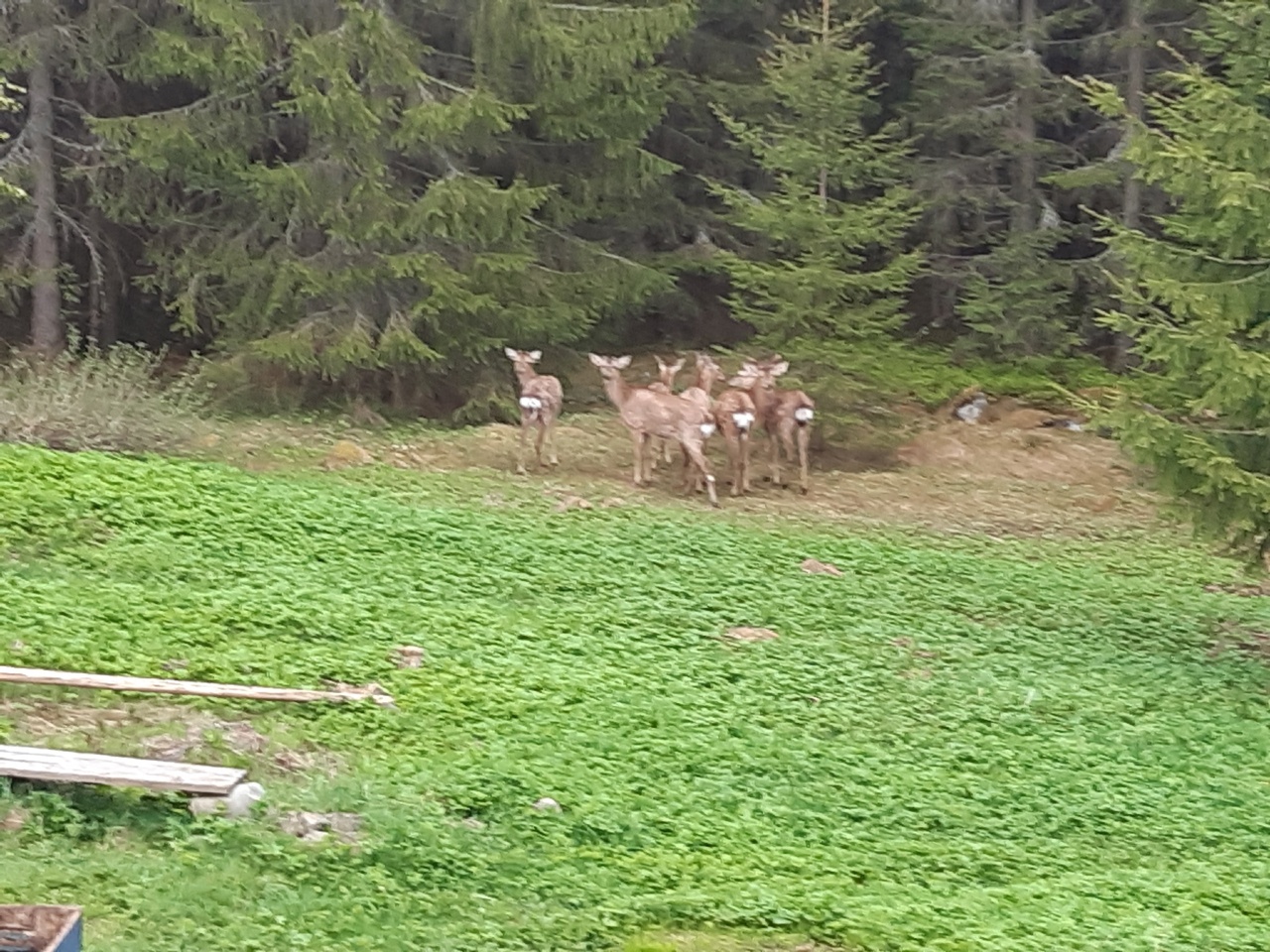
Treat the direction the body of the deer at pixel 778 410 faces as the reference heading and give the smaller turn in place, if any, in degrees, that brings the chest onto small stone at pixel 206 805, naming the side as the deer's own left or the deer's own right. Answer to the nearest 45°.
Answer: approximately 135° to the deer's own left

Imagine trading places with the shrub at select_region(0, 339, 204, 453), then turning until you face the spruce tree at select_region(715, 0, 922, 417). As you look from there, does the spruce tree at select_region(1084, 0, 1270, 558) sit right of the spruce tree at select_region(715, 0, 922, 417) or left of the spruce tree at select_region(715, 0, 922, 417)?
right

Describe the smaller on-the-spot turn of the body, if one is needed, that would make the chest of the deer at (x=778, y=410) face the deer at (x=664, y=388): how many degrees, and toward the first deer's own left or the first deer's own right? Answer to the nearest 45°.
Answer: approximately 45° to the first deer's own left

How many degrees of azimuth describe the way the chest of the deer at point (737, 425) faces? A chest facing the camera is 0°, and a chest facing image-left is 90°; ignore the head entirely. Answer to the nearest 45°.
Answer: approximately 135°

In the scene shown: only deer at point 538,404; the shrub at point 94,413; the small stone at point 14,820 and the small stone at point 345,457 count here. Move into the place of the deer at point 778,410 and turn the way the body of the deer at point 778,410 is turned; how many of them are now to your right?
0

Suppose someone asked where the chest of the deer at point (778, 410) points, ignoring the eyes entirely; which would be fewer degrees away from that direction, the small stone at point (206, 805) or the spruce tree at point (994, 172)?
the spruce tree

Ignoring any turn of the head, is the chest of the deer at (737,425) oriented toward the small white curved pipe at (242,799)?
no

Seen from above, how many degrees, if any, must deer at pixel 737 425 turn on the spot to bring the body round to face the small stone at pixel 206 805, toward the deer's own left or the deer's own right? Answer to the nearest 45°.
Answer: approximately 135° to the deer's own left

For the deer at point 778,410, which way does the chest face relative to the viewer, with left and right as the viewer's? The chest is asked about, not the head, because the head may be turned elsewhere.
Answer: facing away from the viewer and to the left of the viewer

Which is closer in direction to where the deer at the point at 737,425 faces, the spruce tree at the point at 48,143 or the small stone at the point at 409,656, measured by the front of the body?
the spruce tree

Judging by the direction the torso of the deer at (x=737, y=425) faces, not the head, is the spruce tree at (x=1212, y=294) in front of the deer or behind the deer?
behind

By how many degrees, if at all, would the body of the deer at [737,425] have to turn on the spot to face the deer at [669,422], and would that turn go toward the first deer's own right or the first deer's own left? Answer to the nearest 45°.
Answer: approximately 90° to the first deer's own left

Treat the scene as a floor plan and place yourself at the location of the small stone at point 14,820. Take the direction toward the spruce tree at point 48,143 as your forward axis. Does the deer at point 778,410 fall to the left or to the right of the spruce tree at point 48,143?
right

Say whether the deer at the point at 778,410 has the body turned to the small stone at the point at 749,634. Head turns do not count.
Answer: no

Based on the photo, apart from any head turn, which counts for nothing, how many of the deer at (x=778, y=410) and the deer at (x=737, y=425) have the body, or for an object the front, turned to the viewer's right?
0

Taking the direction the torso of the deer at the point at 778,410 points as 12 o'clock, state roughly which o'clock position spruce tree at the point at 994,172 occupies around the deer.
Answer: The spruce tree is roughly at 2 o'clock from the deer.
